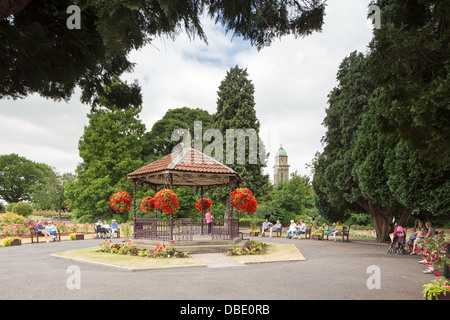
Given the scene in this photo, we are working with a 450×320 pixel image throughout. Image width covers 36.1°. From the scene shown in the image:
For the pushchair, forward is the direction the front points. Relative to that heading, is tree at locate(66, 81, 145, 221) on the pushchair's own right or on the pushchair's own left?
on the pushchair's own right

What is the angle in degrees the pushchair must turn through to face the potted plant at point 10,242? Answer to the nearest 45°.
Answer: approximately 45° to its right

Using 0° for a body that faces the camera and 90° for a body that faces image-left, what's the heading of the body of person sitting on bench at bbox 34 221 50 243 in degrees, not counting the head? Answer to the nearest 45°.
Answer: approximately 315°

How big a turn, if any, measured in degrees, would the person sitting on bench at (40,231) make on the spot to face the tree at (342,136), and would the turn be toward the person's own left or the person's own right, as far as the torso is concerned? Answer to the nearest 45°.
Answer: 0° — they already face it
